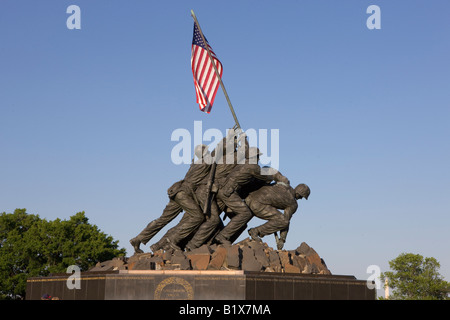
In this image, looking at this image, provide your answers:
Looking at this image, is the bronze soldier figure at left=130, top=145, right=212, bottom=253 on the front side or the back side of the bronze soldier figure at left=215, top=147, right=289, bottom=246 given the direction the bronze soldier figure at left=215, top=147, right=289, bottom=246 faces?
on the back side

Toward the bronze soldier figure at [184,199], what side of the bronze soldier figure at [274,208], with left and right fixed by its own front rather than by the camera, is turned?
back

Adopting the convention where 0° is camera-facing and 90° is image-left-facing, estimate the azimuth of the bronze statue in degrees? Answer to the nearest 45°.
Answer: approximately 270°

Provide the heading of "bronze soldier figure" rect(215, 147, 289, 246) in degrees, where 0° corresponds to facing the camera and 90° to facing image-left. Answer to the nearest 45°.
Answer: approximately 270°

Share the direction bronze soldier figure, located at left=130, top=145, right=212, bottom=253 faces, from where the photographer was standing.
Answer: facing to the right of the viewer

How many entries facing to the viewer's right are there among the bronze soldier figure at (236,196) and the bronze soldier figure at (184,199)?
2

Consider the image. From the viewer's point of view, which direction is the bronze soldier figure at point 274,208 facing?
to the viewer's right
